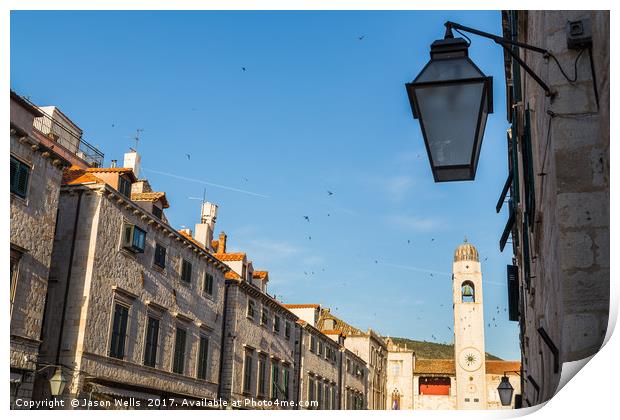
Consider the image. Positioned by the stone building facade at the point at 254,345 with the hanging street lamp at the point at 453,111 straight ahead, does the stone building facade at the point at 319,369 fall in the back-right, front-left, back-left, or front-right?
back-left

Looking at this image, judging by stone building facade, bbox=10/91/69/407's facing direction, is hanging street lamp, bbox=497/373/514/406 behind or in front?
in front

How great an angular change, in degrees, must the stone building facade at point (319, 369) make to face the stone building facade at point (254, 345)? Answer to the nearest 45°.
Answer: approximately 45° to its right

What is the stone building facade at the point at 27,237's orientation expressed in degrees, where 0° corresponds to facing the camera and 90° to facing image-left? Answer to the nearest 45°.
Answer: approximately 315°

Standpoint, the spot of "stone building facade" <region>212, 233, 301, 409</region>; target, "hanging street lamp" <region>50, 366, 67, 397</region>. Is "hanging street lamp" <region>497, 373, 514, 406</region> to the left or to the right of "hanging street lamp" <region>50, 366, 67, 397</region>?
left

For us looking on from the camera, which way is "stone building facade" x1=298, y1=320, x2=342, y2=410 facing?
facing the viewer and to the right of the viewer

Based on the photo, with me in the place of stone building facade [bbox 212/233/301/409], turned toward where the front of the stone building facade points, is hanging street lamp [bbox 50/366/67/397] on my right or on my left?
on my right

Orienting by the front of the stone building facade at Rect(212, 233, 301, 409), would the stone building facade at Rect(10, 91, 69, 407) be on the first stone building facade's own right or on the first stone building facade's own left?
on the first stone building facade's own right

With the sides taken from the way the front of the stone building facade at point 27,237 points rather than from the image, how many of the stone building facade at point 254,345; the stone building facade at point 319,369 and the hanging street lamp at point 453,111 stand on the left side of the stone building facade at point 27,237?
2

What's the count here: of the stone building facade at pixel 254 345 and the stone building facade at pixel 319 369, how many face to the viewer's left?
0

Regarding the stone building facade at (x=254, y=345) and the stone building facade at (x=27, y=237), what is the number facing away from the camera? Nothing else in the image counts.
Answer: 0

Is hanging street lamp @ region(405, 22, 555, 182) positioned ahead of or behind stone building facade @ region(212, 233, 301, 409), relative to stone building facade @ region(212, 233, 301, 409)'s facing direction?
ahead

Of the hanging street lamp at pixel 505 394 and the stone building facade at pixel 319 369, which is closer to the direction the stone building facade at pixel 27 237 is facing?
the hanging street lamp

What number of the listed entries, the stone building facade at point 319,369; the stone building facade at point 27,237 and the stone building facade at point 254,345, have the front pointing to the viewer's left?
0

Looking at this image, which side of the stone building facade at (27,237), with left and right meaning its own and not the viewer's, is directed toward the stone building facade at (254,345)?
left
